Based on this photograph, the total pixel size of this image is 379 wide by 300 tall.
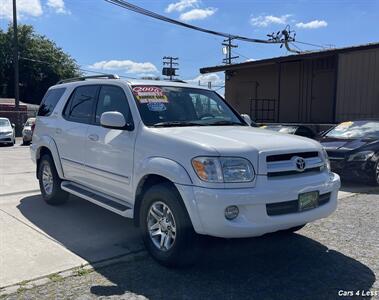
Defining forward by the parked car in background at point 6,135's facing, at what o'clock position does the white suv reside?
The white suv is roughly at 12 o'clock from the parked car in background.

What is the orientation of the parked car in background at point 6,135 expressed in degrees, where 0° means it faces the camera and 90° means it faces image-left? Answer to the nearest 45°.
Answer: approximately 0°

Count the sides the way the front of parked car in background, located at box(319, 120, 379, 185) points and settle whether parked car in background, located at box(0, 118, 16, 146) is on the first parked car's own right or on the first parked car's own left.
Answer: on the first parked car's own right

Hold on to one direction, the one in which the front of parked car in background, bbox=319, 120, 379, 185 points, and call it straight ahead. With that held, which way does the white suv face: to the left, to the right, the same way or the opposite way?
to the left

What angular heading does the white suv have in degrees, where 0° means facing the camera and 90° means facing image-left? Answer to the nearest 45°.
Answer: approximately 315°

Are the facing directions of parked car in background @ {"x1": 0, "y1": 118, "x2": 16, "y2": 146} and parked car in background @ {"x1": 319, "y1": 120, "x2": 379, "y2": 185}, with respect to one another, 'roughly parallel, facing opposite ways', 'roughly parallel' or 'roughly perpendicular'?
roughly perpendicular

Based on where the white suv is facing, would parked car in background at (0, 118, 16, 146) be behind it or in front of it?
behind
